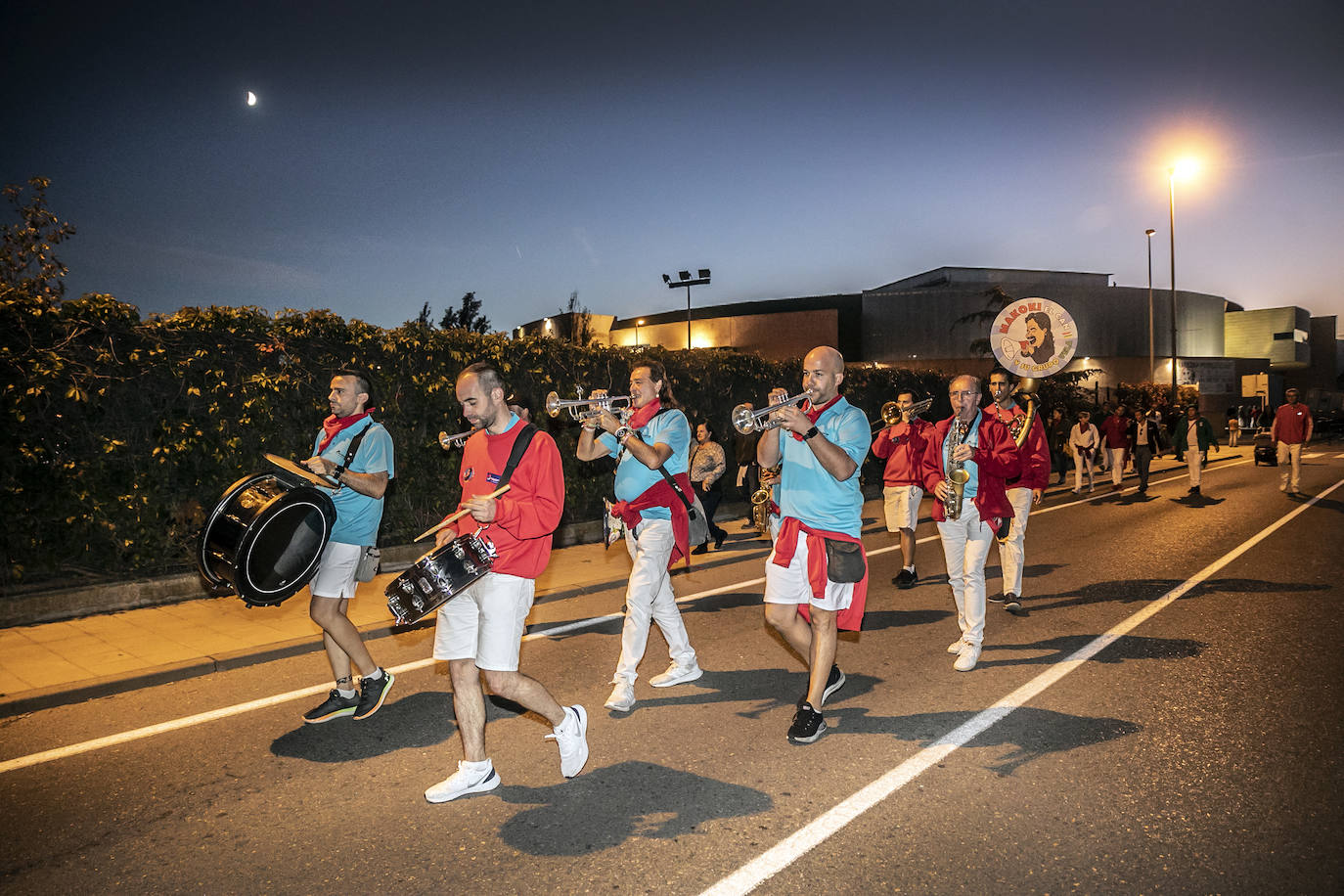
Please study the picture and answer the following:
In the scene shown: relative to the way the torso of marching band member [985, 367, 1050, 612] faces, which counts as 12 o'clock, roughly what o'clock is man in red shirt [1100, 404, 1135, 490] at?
The man in red shirt is roughly at 5 o'clock from the marching band member.

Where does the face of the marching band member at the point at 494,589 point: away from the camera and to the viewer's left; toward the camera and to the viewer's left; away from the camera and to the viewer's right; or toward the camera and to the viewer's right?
toward the camera and to the viewer's left

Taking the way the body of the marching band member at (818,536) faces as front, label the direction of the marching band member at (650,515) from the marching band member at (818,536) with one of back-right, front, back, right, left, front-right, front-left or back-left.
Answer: right

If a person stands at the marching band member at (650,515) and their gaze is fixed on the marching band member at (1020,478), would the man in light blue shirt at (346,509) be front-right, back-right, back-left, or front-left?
back-left

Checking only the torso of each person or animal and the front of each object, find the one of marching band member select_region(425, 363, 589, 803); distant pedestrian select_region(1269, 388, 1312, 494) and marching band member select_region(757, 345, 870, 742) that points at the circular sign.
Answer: the distant pedestrian

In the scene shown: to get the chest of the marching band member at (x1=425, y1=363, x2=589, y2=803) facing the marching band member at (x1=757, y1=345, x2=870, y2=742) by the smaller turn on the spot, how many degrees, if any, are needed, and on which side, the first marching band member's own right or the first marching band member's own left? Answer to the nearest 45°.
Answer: approximately 135° to the first marching band member's own left

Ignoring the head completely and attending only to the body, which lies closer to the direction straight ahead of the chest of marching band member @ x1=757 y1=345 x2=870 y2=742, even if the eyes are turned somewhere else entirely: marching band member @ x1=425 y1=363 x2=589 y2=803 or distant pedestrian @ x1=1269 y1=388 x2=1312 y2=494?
the marching band member

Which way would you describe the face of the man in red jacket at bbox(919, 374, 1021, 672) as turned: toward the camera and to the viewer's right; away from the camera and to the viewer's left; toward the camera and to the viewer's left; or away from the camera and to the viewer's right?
toward the camera and to the viewer's left

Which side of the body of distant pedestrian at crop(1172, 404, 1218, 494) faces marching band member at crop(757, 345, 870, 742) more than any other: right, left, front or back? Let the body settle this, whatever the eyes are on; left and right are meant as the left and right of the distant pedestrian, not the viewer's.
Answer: front

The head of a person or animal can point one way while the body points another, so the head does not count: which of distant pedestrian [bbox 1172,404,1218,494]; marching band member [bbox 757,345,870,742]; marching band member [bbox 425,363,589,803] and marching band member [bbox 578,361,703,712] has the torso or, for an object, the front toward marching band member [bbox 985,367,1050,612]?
the distant pedestrian

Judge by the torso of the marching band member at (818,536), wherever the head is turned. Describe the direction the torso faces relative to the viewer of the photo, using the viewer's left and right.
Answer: facing the viewer and to the left of the viewer

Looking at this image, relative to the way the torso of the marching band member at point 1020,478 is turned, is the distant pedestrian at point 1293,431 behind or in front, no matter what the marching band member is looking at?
behind

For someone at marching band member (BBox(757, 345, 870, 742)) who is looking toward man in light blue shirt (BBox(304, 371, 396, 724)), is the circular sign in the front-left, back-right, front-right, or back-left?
back-right

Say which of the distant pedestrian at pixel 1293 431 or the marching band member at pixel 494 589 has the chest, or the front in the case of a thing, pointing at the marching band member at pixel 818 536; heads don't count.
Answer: the distant pedestrian

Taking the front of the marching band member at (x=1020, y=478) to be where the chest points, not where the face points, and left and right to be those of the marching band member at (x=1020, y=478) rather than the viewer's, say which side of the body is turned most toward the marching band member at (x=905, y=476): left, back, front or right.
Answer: right

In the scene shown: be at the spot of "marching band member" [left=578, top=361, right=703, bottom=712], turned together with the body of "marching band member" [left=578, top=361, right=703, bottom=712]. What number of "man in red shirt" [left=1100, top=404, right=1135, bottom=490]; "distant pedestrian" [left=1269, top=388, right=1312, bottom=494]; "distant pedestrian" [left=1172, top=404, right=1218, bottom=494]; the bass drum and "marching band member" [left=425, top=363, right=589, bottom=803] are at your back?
3
